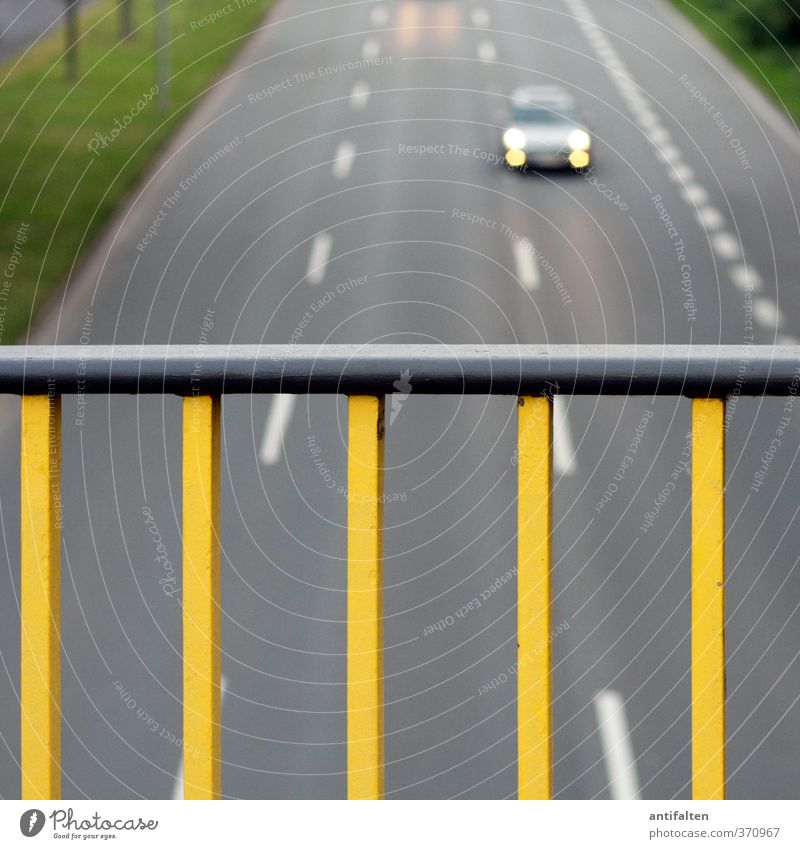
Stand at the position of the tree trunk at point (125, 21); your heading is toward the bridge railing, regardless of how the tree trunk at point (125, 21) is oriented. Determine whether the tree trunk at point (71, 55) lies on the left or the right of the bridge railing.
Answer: right

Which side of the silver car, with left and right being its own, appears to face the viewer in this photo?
front

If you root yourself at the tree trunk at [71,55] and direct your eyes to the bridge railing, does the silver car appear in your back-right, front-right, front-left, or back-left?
front-left

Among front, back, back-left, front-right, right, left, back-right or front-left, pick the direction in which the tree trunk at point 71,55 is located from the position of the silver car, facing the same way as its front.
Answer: right

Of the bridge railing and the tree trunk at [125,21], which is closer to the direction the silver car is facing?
the bridge railing

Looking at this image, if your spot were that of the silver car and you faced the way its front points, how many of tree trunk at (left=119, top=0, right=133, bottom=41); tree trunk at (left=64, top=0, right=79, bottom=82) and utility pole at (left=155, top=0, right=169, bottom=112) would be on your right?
3

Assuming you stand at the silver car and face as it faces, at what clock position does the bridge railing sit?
The bridge railing is roughly at 12 o'clock from the silver car.

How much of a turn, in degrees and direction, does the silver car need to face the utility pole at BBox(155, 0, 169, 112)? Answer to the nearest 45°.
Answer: approximately 90° to its right
